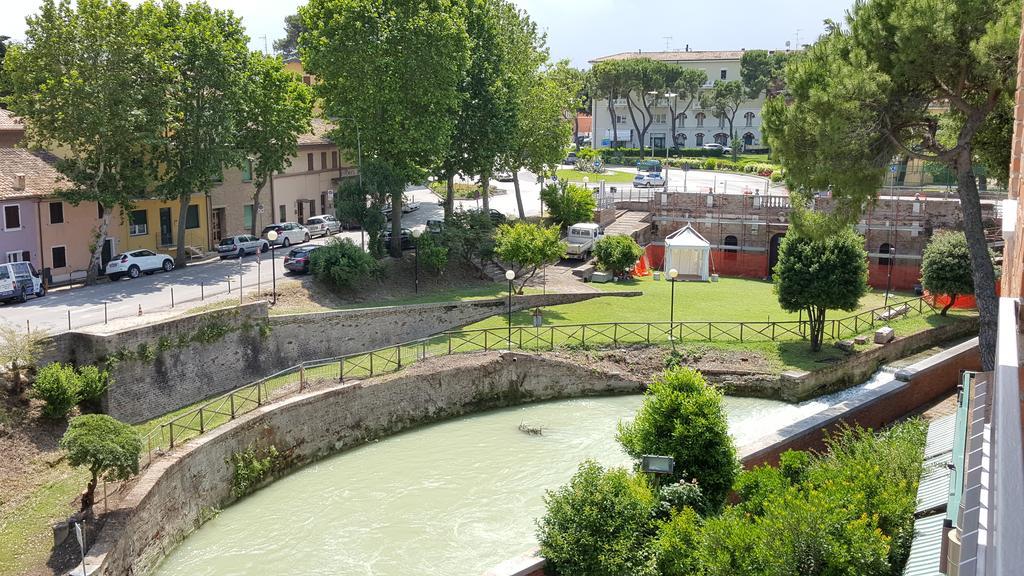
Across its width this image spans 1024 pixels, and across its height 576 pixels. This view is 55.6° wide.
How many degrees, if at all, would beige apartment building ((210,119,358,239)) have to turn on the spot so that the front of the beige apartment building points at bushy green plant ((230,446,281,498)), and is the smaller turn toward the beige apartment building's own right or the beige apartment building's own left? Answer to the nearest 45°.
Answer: approximately 45° to the beige apartment building's own right

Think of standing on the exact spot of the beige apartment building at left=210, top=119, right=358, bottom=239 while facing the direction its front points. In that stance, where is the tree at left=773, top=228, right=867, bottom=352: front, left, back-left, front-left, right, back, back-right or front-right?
front

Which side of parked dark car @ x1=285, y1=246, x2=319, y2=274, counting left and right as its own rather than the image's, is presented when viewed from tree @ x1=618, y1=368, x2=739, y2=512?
right

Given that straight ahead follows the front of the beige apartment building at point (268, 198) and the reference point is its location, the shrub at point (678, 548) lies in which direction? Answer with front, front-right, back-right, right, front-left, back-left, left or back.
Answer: front-right

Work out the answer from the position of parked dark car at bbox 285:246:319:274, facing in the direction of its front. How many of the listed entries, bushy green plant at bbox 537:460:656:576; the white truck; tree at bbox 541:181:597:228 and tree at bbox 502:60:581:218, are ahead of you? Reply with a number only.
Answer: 3

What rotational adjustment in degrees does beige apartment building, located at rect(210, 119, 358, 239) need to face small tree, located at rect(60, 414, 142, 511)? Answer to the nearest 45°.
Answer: approximately 45° to its right

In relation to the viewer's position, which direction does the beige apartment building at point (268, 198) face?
facing the viewer and to the right of the viewer

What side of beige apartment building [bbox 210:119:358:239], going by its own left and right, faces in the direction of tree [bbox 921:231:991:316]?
front

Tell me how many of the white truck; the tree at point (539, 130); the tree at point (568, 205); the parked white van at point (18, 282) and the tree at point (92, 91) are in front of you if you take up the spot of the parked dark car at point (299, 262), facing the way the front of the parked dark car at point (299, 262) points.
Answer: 3

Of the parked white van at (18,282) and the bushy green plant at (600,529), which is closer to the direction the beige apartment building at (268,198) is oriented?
the bushy green plant

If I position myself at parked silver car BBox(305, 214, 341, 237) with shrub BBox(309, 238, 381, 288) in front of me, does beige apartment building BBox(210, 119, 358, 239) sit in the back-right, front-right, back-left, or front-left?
back-right

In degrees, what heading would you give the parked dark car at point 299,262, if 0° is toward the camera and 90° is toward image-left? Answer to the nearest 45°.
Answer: approximately 225°

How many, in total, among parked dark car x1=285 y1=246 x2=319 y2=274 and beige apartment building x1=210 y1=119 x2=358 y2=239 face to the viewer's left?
0

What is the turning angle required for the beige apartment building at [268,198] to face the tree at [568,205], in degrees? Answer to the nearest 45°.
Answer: approximately 45° to its left

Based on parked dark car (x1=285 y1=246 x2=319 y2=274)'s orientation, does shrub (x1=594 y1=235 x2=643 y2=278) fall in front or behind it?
in front

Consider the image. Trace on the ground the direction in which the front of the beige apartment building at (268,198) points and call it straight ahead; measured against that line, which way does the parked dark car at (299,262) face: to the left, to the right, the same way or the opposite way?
to the left
